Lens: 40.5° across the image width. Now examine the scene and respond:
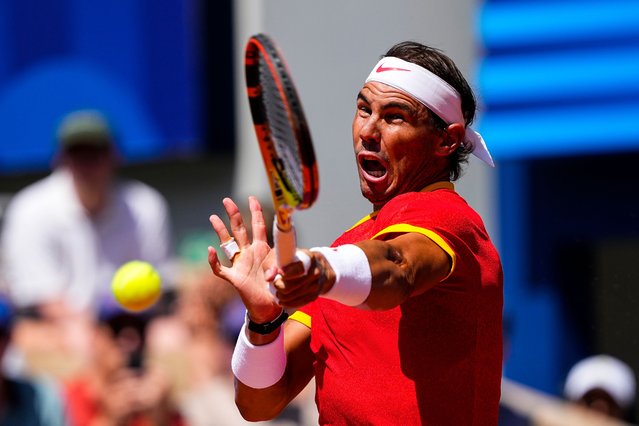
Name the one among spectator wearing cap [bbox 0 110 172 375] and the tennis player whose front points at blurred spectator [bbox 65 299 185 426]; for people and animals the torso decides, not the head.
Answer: the spectator wearing cap

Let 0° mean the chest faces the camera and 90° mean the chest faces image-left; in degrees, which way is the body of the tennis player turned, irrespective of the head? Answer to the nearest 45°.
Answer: approximately 45°

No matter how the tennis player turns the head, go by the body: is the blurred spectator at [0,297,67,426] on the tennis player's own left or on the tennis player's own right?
on the tennis player's own right

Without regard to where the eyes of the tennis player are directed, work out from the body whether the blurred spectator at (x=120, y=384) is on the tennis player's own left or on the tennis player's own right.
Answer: on the tennis player's own right

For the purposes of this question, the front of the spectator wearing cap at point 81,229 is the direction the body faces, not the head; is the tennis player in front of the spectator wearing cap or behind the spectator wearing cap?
in front

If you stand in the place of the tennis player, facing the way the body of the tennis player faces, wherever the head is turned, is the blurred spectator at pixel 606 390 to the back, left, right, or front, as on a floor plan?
back

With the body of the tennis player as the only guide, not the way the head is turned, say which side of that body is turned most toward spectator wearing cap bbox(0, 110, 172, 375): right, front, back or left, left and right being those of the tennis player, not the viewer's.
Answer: right

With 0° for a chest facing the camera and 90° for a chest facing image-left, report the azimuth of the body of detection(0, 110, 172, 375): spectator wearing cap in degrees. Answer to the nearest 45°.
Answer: approximately 0°

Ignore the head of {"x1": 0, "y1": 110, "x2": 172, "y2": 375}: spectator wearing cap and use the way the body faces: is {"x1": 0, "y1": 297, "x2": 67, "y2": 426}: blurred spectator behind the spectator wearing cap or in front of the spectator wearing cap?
in front
